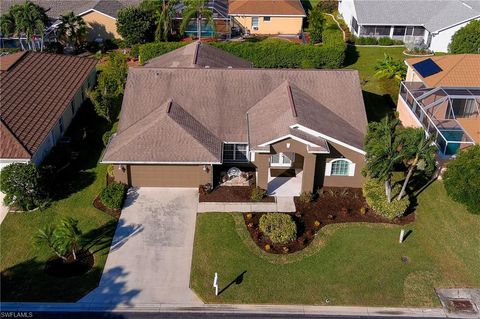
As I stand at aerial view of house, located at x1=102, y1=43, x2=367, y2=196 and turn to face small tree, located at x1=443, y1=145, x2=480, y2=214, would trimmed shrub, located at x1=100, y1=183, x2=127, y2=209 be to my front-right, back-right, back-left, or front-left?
back-right

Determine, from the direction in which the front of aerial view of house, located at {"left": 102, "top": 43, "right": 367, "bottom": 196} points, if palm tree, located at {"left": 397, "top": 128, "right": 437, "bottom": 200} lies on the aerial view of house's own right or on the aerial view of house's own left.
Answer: on the aerial view of house's own left

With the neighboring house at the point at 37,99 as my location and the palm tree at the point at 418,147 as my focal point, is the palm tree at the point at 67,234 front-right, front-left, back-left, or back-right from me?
front-right

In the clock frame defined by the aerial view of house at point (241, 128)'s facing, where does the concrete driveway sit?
The concrete driveway is roughly at 1 o'clock from the aerial view of house.

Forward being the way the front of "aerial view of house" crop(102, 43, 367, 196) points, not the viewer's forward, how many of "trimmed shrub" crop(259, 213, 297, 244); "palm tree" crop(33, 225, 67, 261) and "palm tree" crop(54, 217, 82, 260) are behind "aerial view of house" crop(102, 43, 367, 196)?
0

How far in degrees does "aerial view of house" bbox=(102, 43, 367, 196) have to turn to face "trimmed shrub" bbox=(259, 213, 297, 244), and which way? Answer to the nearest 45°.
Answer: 0° — it already faces it

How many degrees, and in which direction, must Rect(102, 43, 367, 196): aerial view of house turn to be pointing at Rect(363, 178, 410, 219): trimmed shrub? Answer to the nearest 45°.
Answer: approximately 45° to its left

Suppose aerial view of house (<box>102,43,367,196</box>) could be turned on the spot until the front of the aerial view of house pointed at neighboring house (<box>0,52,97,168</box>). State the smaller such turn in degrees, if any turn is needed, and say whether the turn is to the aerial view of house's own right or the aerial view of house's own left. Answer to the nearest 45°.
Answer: approximately 90° to the aerial view of house's own right

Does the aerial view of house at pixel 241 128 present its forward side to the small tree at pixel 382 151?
no

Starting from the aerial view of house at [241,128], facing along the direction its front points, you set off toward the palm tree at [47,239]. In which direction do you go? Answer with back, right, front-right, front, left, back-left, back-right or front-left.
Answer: front-right

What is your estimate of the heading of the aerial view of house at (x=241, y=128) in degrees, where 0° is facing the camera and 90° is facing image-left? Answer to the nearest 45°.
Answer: approximately 0°

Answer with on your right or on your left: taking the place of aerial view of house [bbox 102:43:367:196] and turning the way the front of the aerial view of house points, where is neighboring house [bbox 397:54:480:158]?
on your left

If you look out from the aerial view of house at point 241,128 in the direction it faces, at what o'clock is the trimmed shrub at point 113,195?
The trimmed shrub is roughly at 2 o'clock from the aerial view of house.

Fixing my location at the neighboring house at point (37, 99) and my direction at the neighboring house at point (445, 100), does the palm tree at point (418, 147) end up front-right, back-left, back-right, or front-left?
front-right

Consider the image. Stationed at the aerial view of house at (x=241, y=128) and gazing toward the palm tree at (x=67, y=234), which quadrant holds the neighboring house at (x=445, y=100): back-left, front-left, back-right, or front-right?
back-left

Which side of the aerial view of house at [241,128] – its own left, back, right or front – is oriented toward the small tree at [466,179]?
left

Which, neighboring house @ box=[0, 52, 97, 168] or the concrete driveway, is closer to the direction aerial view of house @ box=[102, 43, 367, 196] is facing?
the concrete driveway
